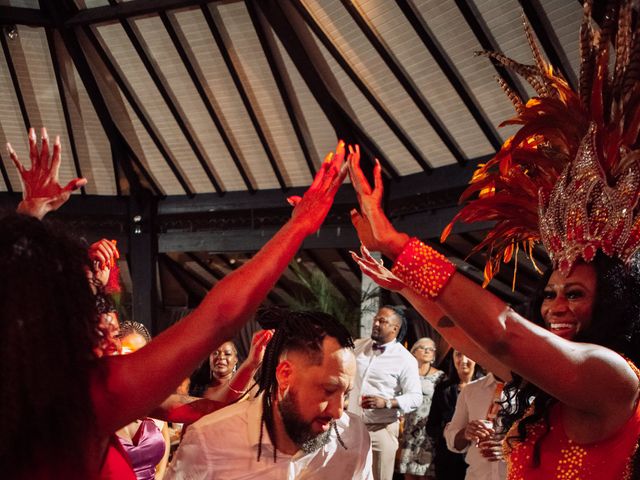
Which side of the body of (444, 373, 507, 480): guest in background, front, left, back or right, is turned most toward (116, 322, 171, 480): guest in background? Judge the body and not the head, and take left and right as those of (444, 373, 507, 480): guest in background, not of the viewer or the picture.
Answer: right

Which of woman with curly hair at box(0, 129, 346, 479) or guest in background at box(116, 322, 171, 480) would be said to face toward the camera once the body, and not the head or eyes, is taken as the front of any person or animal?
the guest in background

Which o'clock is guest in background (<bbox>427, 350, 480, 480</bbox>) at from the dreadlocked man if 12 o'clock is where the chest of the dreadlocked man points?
The guest in background is roughly at 8 o'clock from the dreadlocked man.

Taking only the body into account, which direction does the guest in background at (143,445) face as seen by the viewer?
toward the camera

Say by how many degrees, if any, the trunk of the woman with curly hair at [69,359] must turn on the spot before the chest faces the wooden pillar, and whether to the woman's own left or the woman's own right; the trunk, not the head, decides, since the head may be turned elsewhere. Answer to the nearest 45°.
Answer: approximately 45° to the woman's own left

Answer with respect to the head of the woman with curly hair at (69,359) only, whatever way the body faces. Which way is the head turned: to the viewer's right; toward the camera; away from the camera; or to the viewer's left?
away from the camera

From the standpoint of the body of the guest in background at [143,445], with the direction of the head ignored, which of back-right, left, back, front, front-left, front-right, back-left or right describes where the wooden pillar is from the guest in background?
back

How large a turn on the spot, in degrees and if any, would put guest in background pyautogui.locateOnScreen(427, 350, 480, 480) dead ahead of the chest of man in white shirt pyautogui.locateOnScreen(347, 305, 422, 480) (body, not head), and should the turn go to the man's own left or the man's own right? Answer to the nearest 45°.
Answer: approximately 135° to the man's own left

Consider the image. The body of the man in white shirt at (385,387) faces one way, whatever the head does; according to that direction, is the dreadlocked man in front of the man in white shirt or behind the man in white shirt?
in front

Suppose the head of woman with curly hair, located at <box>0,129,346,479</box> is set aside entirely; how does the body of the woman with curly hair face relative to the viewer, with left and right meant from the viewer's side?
facing away from the viewer and to the right of the viewer

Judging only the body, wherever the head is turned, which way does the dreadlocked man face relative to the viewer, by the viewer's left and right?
facing the viewer and to the right of the viewer

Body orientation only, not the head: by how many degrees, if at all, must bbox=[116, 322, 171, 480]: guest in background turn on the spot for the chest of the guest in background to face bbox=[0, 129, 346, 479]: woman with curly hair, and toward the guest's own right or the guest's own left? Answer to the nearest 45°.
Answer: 0° — they already face them

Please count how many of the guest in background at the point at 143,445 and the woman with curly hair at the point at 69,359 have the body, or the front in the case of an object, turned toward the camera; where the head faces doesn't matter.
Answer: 1

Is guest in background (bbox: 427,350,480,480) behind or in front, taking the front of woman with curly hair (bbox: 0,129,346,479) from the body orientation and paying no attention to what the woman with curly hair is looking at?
in front

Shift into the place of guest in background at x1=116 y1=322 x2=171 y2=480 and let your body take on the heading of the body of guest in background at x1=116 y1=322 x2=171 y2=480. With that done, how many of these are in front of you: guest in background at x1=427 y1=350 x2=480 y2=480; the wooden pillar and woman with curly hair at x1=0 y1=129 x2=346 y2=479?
1

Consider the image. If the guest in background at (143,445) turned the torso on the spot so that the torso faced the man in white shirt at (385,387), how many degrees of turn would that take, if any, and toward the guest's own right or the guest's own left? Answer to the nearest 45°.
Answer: approximately 135° to the guest's own left
